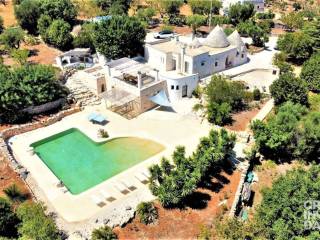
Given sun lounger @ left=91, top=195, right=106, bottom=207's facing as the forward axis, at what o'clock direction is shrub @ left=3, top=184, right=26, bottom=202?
The shrub is roughly at 11 o'clock from the sun lounger.

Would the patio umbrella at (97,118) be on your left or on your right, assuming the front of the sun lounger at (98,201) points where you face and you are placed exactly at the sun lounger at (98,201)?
on your right

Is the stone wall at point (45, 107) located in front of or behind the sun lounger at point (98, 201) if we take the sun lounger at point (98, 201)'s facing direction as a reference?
in front

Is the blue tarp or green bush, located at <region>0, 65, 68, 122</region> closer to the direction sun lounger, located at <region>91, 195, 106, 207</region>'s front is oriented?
the green bush

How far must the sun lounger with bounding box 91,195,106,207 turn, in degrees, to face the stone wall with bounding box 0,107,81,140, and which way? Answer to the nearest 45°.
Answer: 0° — it already faces it

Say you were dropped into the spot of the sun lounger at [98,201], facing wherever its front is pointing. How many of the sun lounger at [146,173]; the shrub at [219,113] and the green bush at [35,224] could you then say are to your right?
2

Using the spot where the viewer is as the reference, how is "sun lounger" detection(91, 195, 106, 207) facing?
facing away from the viewer and to the left of the viewer

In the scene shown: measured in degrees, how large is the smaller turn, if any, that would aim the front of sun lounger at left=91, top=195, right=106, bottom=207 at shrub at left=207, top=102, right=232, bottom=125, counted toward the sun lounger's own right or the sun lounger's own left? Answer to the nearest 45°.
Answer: approximately 90° to the sun lounger's own right

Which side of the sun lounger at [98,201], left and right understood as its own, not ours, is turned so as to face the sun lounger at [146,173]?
right

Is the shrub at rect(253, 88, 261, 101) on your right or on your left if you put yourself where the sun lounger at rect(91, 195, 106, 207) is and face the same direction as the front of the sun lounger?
on your right

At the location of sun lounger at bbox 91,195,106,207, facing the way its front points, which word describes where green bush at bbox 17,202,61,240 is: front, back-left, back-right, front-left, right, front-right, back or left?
left

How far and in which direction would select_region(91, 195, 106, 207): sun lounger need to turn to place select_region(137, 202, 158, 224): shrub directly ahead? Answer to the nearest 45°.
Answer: approximately 180°

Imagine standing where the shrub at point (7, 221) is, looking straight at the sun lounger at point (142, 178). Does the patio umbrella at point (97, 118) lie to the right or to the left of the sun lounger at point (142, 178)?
left

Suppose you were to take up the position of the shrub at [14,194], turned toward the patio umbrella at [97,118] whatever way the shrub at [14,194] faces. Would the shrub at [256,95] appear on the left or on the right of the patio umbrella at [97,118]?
right

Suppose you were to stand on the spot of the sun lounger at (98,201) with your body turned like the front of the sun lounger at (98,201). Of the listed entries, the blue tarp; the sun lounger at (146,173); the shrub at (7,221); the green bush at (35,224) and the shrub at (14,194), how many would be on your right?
2

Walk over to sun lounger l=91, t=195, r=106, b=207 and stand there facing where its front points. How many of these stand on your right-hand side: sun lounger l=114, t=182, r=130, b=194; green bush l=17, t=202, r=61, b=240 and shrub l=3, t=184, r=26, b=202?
1

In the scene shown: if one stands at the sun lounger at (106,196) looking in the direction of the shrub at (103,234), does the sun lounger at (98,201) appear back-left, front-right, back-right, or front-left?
front-right

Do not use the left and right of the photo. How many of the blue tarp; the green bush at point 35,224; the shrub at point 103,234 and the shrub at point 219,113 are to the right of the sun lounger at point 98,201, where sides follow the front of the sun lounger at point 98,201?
2
